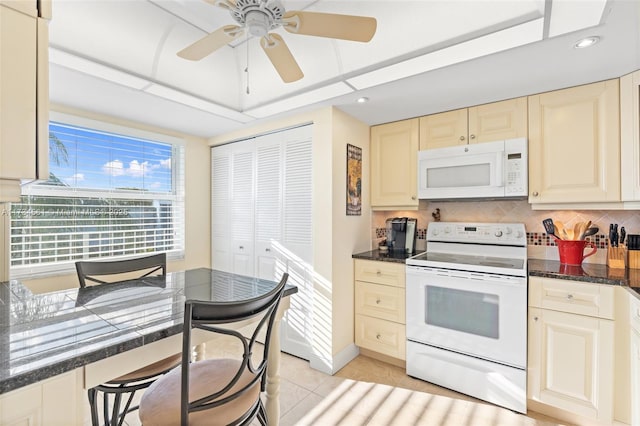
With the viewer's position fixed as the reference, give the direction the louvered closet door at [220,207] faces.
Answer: facing the viewer and to the left of the viewer

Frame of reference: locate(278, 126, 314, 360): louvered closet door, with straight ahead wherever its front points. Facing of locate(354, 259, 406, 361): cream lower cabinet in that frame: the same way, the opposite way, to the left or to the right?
the same way

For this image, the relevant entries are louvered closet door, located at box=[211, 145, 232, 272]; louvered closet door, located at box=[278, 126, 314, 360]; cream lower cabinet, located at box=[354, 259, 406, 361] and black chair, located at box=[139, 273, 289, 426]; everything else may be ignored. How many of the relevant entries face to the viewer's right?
0

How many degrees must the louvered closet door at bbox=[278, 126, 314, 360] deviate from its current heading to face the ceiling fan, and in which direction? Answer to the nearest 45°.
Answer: approximately 45° to its left

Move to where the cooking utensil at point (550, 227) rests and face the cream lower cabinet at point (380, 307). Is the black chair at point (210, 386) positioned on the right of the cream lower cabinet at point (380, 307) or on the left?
left

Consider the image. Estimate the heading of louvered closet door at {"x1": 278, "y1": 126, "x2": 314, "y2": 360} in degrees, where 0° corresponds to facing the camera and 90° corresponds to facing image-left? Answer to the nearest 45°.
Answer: approximately 45°

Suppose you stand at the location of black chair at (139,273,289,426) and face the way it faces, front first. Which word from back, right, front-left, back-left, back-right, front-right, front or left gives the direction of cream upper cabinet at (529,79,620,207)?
back-right

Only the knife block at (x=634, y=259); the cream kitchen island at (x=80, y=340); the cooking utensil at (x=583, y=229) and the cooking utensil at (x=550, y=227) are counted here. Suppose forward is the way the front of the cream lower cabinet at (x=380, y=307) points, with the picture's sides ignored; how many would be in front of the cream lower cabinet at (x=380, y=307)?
1

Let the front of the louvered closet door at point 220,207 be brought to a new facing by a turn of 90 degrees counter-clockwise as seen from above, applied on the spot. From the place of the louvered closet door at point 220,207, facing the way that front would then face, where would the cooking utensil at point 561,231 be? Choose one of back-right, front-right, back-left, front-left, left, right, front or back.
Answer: front

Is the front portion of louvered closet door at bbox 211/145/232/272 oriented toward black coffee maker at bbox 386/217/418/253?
no

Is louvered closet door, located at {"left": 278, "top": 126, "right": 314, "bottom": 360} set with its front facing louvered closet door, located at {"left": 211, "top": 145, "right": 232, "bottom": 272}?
no

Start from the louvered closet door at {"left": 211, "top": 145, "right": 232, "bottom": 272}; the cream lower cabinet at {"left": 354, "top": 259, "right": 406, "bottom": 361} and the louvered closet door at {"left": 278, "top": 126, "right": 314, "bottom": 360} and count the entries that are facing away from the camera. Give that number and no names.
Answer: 0

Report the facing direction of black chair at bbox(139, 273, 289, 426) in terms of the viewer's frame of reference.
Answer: facing away from the viewer and to the left of the viewer

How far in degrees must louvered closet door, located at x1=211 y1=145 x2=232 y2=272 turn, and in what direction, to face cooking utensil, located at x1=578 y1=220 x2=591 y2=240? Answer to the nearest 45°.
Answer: approximately 90° to its left

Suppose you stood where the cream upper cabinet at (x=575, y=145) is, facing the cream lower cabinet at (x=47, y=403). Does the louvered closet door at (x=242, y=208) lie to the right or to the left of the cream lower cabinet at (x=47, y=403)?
right

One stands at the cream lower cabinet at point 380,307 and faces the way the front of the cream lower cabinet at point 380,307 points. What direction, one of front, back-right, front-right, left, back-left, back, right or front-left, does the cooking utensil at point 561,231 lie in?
back-left

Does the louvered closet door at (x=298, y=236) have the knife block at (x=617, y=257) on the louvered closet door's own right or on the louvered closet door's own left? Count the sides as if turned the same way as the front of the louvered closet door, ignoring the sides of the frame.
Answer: on the louvered closet door's own left
